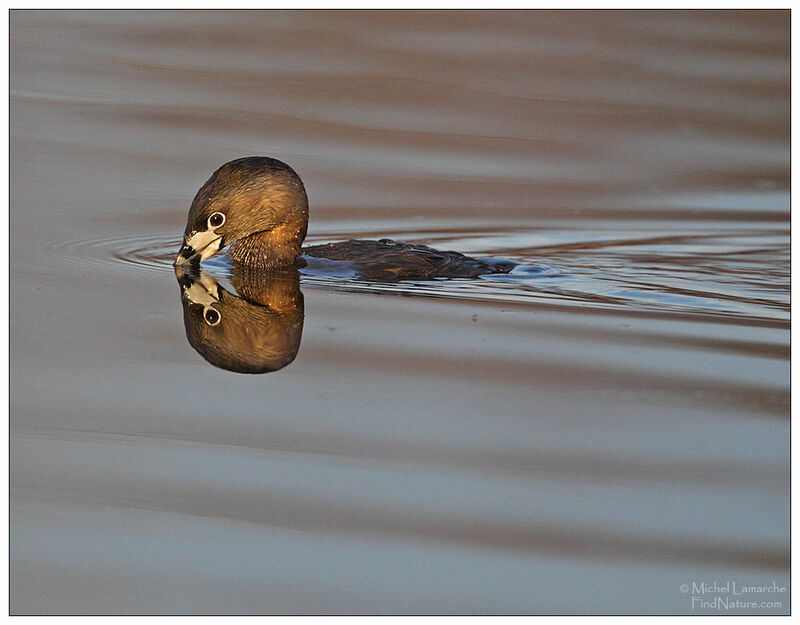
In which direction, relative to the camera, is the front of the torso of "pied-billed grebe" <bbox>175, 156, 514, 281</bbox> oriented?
to the viewer's left
